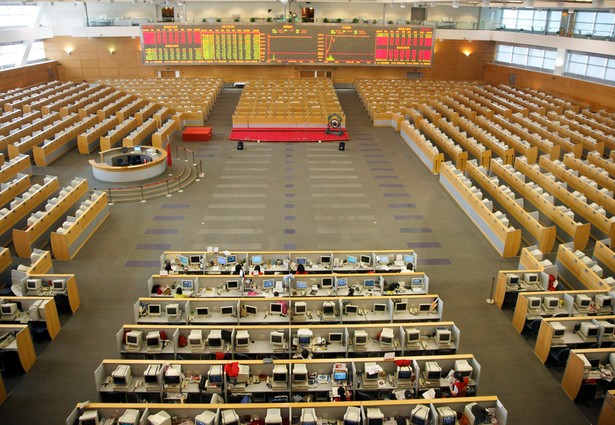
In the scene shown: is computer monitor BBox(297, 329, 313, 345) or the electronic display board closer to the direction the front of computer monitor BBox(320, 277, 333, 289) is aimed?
the computer monitor

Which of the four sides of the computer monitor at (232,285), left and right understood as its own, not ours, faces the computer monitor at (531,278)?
left

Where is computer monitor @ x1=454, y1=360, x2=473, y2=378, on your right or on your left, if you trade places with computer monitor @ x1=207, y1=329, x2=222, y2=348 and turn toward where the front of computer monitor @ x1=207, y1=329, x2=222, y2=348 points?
on your left

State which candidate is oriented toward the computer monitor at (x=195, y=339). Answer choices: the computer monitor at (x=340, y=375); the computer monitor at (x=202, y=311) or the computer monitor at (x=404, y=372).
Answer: the computer monitor at (x=202, y=311)

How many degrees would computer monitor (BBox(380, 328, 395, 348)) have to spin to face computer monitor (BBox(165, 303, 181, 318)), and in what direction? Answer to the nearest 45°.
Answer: approximately 90° to its right

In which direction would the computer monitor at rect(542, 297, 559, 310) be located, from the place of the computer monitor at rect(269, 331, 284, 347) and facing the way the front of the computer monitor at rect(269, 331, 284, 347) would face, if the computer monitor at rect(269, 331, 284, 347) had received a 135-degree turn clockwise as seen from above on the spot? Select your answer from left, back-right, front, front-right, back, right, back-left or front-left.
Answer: back-right

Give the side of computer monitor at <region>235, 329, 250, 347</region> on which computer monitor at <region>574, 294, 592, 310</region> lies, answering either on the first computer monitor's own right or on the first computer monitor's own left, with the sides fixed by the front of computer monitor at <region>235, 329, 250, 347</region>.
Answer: on the first computer monitor's own left

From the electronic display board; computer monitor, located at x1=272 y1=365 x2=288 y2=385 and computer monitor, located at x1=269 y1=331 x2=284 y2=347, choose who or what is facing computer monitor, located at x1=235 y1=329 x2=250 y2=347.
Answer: the electronic display board

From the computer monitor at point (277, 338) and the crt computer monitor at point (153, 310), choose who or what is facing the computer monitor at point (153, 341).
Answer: the crt computer monitor

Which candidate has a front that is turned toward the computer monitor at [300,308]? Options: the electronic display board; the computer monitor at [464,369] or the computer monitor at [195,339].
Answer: the electronic display board

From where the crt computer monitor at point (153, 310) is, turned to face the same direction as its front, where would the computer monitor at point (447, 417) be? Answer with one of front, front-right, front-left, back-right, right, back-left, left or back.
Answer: front-left

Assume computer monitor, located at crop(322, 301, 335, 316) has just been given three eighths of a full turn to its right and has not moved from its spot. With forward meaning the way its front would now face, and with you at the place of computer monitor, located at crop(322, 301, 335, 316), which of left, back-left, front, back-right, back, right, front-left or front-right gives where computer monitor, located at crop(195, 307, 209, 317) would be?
front-left
